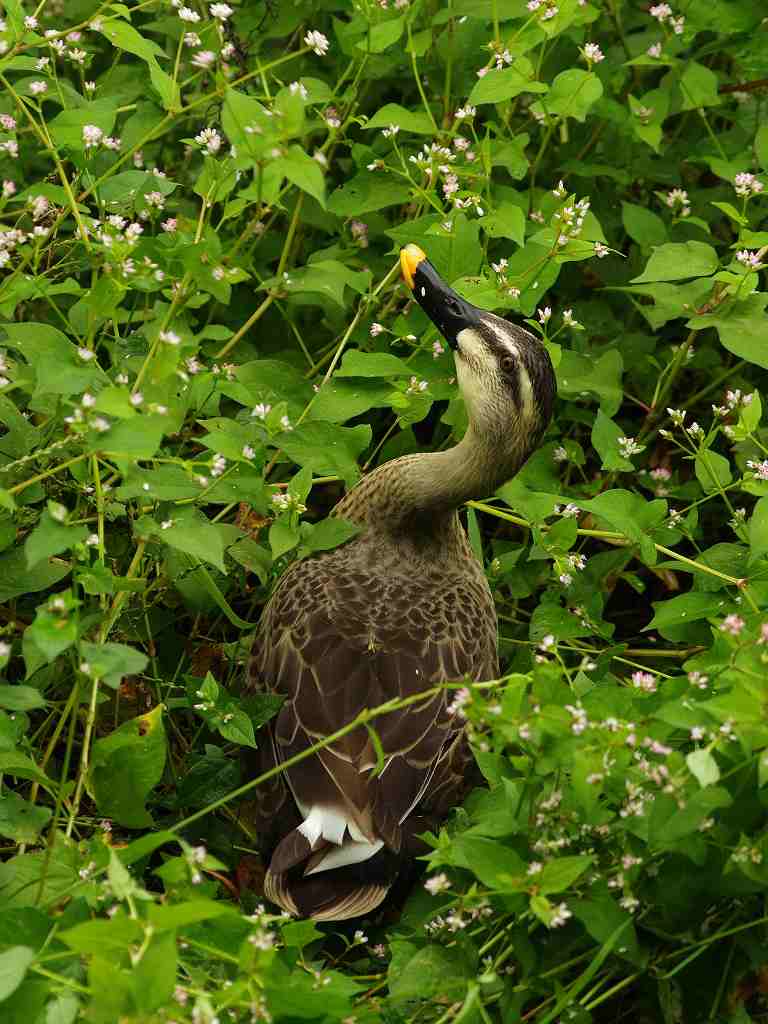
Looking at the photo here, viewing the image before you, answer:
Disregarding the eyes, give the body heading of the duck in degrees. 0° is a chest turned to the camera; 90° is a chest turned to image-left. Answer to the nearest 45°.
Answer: approximately 180°

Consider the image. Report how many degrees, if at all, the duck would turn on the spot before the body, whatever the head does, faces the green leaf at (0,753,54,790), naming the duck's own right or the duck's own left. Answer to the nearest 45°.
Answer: approximately 135° to the duck's own left

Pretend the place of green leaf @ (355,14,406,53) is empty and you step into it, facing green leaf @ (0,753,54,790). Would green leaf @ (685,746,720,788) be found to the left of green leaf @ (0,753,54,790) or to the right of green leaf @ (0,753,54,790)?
left

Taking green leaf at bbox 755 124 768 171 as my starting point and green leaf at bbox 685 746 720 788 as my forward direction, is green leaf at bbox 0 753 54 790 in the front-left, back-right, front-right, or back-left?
front-right

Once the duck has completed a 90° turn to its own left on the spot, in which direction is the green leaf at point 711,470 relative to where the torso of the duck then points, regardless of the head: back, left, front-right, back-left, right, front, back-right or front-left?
back

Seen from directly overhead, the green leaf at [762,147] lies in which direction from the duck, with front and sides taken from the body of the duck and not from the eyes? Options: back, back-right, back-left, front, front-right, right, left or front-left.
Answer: front-right

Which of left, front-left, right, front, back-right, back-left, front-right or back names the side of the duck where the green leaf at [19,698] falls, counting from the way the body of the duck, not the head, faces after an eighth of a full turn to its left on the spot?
left
